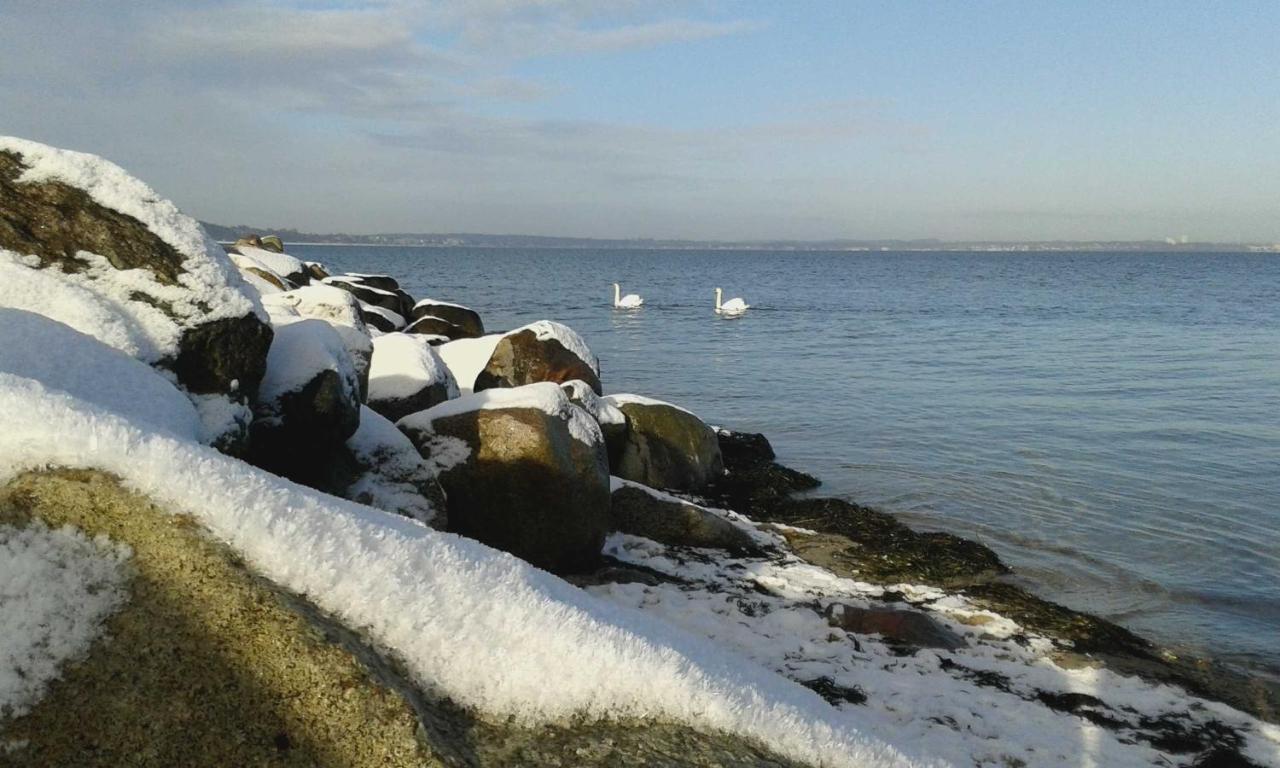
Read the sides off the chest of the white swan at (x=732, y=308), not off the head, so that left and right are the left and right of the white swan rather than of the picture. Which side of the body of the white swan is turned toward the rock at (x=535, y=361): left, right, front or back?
left

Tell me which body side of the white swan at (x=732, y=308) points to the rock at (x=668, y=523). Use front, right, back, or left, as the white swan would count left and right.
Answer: left

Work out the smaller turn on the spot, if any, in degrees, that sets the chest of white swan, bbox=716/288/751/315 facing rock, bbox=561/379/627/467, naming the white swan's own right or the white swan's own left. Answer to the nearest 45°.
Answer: approximately 90° to the white swan's own left

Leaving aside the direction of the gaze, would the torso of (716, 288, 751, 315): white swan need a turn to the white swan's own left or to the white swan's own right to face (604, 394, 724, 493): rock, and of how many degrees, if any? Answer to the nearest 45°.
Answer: approximately 90° to the white swan's own left

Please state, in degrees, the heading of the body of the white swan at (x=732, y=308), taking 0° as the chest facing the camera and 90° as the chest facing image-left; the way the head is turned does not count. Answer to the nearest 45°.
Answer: approximately 90°

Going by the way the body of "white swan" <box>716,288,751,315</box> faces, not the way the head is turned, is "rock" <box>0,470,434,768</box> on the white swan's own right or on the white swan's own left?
on the white swan's own left

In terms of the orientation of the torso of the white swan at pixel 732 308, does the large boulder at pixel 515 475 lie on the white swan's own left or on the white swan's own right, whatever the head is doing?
on the white swan's own left
